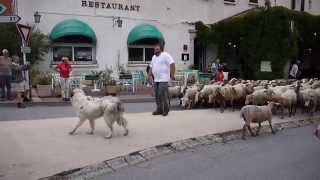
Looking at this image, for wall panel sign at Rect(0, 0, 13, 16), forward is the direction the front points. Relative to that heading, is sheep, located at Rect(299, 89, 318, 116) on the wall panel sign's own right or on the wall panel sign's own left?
on the wall panel sign's own left

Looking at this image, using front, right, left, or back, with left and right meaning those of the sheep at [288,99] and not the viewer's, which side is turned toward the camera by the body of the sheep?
left

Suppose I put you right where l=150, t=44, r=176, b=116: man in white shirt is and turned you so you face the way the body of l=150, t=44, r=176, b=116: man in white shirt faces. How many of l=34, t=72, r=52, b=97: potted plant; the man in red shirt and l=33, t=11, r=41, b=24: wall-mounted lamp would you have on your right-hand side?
3

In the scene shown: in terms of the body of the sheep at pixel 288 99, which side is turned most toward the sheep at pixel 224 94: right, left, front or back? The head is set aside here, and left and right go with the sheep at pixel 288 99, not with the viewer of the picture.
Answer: front

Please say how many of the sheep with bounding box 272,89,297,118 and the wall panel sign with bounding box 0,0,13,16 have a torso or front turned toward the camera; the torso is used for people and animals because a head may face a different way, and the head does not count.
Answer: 1

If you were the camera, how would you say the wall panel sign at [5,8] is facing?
facing the viewer
